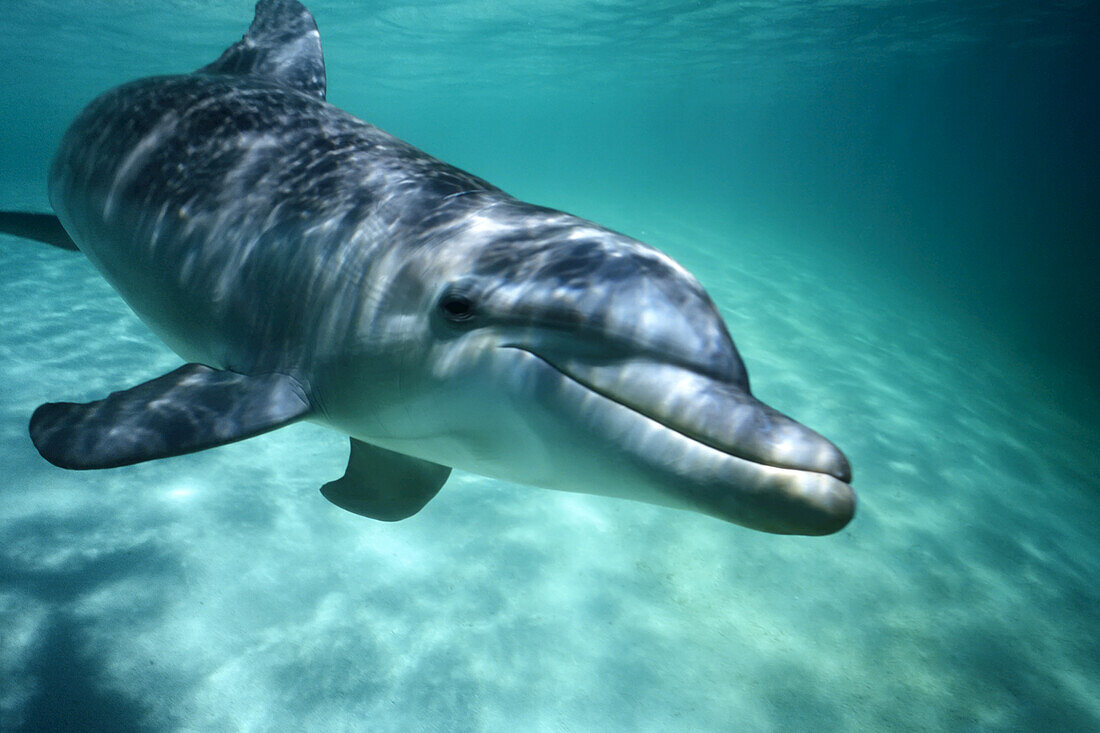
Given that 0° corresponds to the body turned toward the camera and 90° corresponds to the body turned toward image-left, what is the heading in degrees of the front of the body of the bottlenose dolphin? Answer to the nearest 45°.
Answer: approximately 315°
